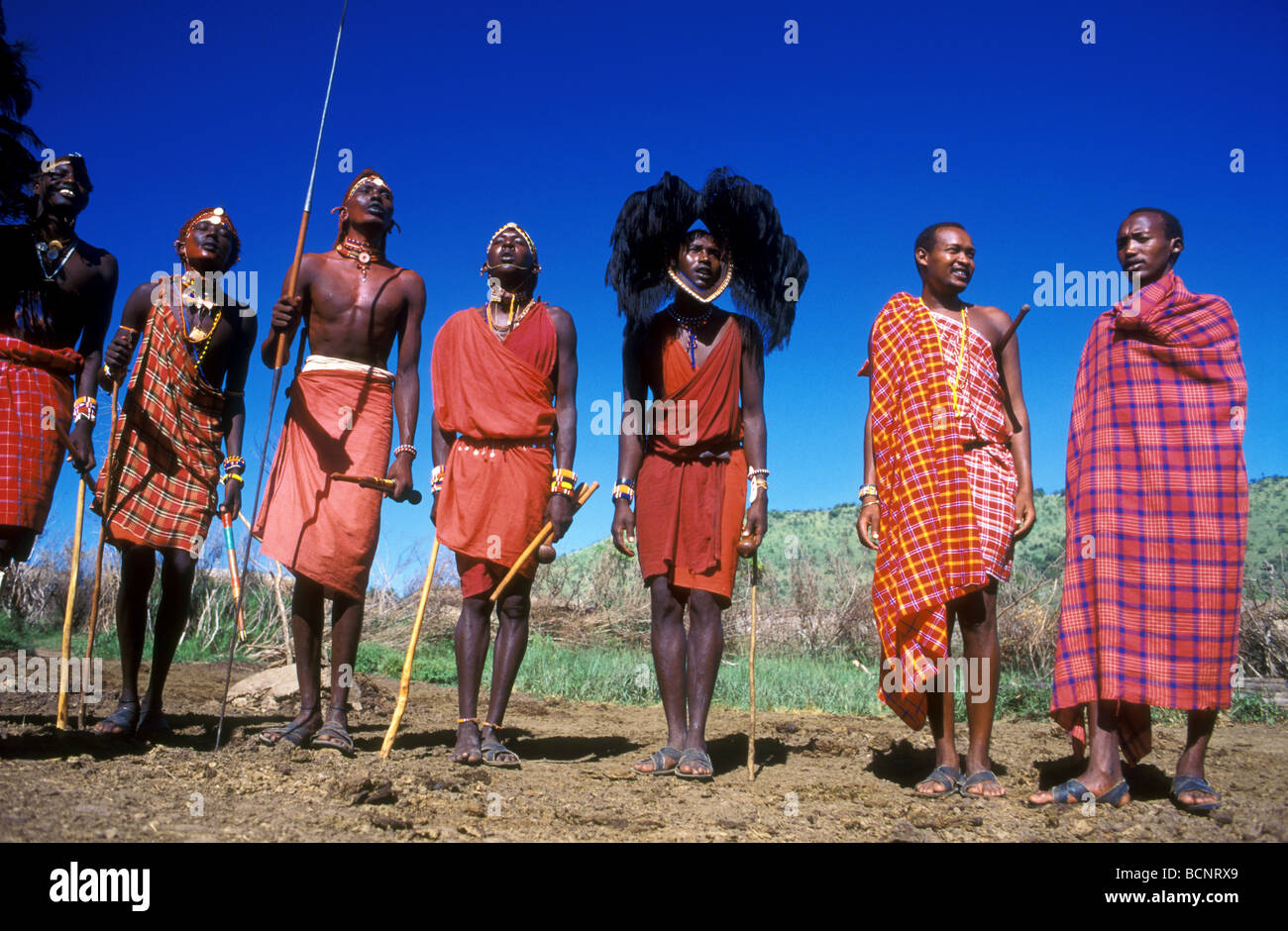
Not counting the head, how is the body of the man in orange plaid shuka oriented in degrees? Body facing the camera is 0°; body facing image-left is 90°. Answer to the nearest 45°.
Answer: approximately 0°

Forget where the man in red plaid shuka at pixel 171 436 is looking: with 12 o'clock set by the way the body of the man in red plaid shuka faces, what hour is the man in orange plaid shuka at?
The man in orange plaid shuka is roughly at 10 o'clock from the man in red plaid shuka.

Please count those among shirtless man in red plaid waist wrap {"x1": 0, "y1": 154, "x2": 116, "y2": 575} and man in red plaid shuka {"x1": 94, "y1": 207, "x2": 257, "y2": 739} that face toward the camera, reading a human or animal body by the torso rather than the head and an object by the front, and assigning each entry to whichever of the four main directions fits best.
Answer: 2

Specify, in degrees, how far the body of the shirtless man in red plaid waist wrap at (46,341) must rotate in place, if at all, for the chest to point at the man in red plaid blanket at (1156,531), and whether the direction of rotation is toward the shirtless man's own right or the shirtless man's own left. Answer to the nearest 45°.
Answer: approximately 45° to the shirtless man's own left
